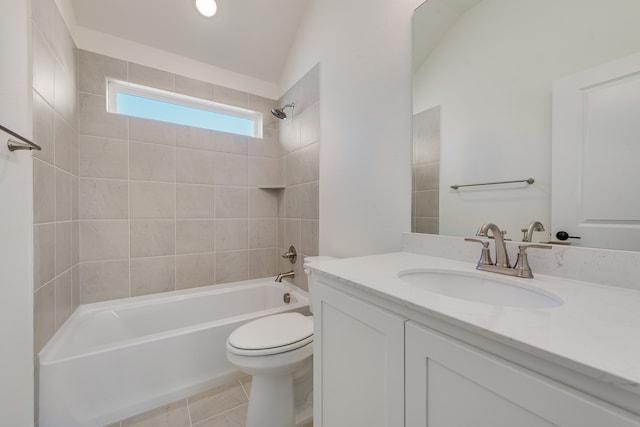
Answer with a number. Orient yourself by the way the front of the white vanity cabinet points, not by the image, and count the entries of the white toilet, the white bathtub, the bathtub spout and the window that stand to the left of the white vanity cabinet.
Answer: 0

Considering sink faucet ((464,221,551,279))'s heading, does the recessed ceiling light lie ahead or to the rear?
ahead

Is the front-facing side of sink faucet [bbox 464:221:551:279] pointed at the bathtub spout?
no

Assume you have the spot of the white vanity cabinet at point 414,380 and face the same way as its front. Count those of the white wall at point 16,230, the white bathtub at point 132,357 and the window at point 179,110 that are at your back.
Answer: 0

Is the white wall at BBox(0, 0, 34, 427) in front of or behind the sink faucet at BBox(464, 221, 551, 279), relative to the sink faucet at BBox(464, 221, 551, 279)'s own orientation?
in front

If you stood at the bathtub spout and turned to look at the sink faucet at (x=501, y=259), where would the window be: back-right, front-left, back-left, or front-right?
back-right

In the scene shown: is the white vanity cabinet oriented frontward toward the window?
no

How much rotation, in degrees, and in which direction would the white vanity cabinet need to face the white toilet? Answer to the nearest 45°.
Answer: approximately 45° to its right

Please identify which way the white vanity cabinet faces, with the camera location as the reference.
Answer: facing the viewer and to the left of the viewer
